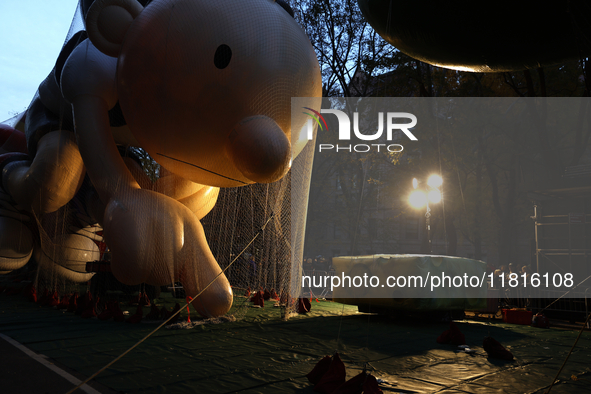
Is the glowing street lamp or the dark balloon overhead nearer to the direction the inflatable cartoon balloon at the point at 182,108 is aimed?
the dark balloon overhead

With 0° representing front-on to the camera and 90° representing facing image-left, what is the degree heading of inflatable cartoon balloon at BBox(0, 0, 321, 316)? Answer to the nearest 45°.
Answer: approximately 315°

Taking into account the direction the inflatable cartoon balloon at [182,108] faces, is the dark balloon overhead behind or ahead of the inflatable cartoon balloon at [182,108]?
ahead

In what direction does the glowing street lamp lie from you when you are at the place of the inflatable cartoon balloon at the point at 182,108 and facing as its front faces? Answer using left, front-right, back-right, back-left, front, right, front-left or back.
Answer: left
